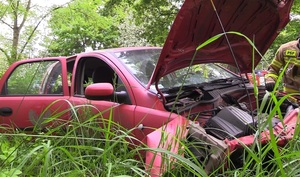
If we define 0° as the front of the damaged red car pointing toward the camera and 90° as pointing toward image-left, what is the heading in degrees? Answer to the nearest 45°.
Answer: approximately 315°

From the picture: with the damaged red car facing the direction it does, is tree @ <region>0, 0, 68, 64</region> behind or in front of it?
behind
